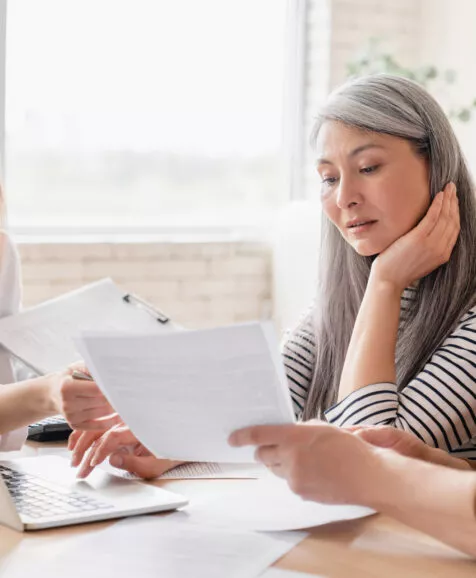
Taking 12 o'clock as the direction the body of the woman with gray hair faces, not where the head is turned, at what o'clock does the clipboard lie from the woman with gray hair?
The clipboard is roughly at 2 o'clock from the woman with gray hair.

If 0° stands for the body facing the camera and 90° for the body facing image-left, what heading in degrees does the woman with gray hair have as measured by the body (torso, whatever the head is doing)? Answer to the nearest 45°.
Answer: approximately 45°

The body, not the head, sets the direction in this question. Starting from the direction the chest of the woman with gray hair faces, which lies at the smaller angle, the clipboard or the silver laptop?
the silver laptop

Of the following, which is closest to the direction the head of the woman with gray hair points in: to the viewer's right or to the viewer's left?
to the viewer's left

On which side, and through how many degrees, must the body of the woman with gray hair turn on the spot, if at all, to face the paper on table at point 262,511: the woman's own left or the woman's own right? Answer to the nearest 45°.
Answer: approximately 45° to the woman's own left

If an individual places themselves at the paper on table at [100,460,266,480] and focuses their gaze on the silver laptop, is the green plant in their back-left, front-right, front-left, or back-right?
back-right
